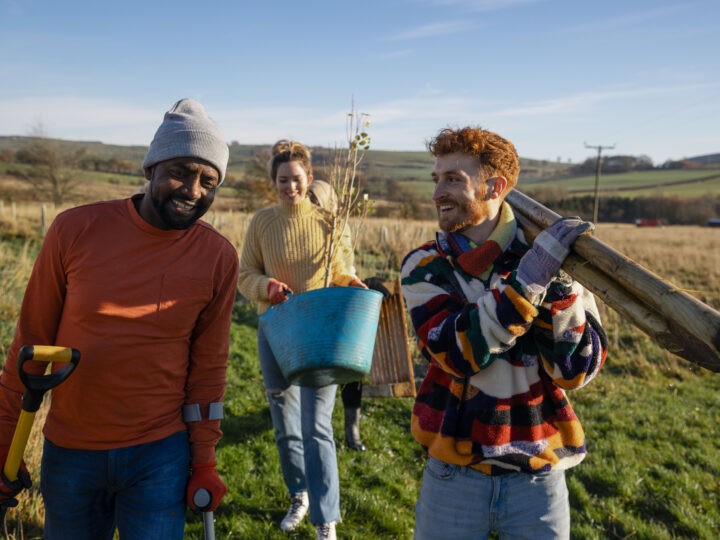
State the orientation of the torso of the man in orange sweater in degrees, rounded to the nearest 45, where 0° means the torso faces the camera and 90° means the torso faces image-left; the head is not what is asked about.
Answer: approximately 0°

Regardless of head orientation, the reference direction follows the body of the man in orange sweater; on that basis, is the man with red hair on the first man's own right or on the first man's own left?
on the first man's own left

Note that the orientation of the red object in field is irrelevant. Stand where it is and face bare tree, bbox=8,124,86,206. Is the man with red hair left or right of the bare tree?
left

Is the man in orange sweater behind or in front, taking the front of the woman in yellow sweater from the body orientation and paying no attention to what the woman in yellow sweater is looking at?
in front

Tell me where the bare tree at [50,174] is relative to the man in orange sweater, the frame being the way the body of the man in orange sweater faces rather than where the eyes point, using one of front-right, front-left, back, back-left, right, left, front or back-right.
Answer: back

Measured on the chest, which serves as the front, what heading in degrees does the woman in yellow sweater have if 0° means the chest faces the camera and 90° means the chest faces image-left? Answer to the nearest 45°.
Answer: approximately 0°

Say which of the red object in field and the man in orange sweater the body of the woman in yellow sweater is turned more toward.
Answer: the man in orange sweater

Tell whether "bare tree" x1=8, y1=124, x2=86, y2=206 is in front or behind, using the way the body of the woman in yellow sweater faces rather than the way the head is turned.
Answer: behind

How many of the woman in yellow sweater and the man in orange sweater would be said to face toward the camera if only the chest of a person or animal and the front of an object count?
2
